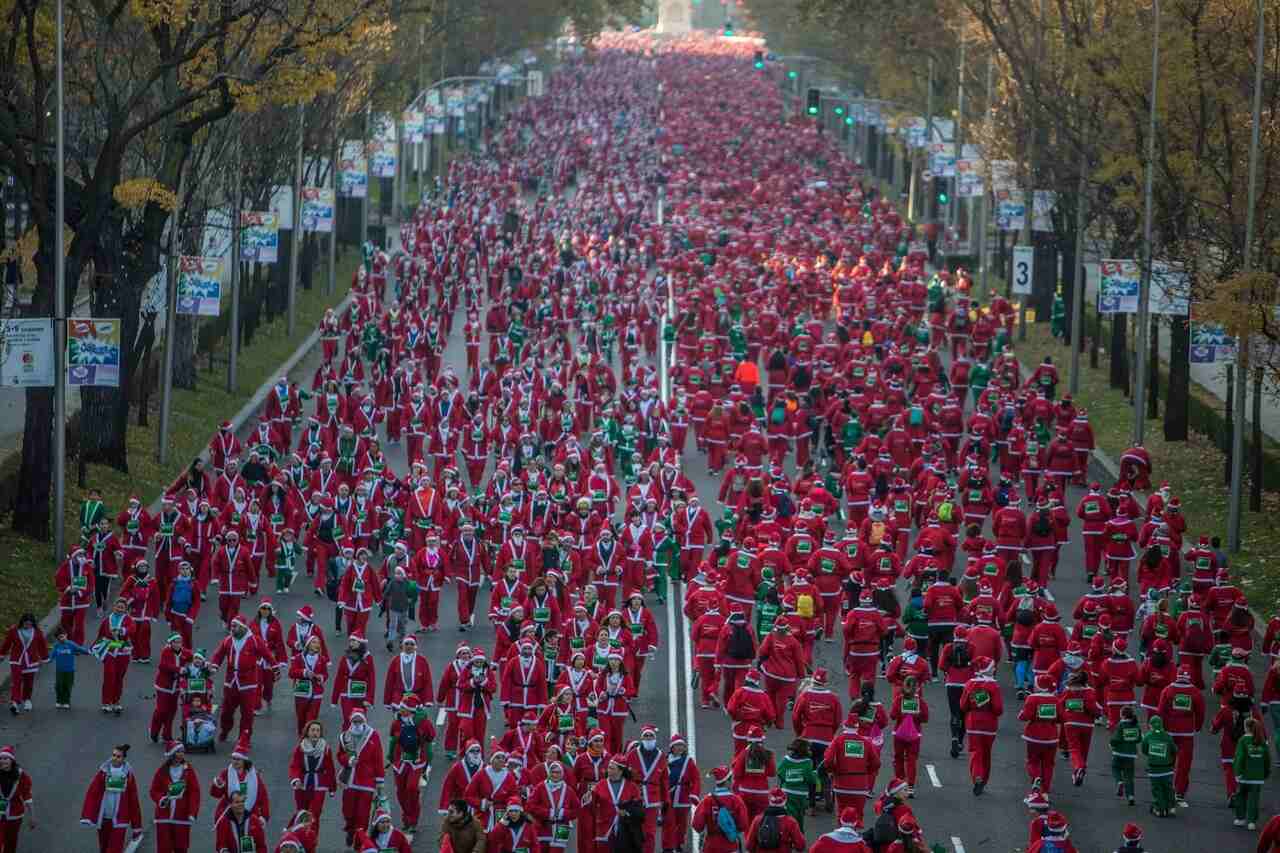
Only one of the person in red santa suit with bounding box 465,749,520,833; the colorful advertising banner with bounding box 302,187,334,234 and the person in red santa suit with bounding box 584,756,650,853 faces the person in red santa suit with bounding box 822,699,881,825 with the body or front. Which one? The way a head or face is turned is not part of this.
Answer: the colorful advertising banner

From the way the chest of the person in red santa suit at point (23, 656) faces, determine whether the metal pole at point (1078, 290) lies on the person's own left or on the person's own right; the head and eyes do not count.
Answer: on the person's own left

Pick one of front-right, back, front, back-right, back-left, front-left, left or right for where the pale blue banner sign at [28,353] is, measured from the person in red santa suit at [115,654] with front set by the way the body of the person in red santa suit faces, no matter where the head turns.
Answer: back

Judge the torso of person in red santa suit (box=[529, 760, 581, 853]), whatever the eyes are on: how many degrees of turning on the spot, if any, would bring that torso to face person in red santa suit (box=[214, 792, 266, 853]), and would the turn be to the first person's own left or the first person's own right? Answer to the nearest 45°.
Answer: approximately 90° to the first person's own right

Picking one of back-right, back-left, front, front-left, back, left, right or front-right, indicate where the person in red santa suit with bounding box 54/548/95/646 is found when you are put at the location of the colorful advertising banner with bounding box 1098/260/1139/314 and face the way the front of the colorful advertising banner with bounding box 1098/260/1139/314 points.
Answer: front-right

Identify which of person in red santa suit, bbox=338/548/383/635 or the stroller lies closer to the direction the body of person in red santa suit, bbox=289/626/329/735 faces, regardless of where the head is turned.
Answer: the stroller

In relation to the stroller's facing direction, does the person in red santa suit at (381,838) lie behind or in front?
in front

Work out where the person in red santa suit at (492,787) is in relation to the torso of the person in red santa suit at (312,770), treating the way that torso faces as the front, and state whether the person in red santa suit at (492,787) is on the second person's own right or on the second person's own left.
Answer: on the second person's own left

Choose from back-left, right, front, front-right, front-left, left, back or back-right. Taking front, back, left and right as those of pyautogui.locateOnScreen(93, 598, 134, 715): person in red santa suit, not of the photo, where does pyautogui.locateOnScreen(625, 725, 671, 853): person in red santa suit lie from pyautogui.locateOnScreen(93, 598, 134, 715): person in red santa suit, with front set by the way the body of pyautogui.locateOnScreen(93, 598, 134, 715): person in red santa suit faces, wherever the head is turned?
front-left

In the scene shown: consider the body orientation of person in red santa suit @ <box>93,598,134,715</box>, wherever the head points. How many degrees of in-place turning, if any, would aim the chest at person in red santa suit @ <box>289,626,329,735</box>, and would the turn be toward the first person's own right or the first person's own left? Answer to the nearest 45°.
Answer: approximately 45° to the first person's own left
